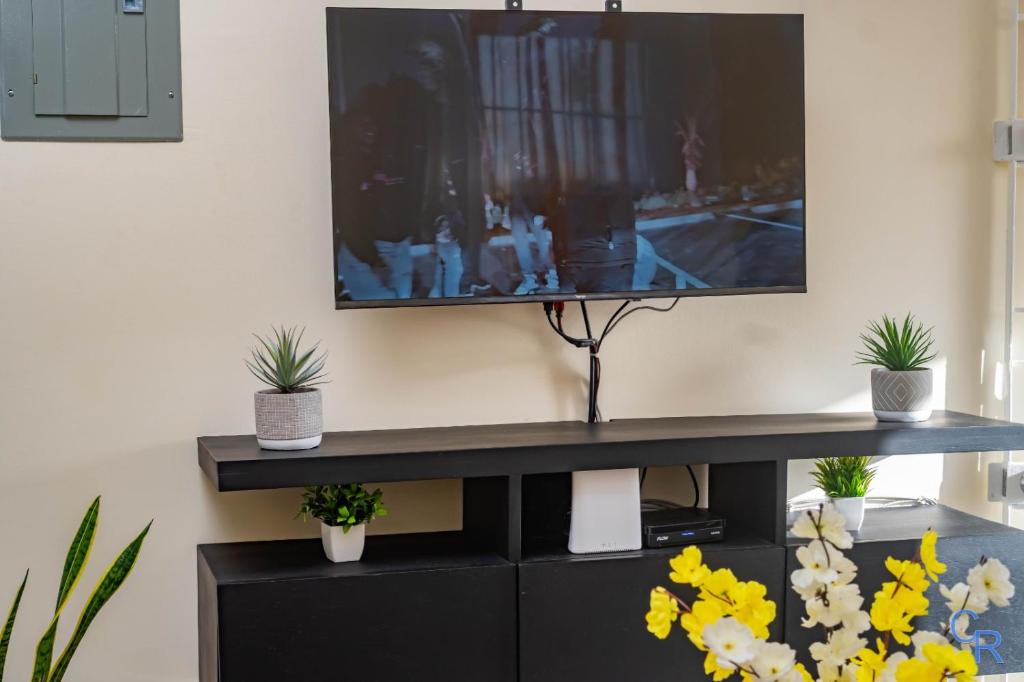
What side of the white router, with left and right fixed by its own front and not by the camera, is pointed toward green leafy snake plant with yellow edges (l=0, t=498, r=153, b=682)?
right

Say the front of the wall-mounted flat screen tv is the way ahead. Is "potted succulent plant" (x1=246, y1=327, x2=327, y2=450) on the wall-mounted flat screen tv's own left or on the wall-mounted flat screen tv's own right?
on the wall-mounted flat screen tv's own right

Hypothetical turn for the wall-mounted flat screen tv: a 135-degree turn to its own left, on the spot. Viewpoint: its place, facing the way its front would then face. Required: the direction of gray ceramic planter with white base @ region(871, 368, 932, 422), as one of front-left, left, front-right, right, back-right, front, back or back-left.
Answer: front-right

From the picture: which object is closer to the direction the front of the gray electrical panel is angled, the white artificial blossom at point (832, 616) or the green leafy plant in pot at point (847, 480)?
the white artificial blossom

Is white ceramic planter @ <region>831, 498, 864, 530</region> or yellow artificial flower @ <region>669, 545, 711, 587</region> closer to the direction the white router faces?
the yellow artificial flower

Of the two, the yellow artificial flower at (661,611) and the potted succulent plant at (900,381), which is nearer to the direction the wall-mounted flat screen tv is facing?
the yellow artificial flower

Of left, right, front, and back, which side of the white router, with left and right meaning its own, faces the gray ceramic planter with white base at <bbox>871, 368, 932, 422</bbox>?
left

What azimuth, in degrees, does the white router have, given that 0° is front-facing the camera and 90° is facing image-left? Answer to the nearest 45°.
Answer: approximately 0°

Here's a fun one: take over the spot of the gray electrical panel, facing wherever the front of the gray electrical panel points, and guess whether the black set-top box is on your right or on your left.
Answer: on your left

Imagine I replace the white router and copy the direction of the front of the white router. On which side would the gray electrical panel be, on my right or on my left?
on my right

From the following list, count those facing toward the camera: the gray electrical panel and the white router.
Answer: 2

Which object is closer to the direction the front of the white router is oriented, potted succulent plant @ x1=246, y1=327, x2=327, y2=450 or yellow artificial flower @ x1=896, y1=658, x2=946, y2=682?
the yellow artificial flower
